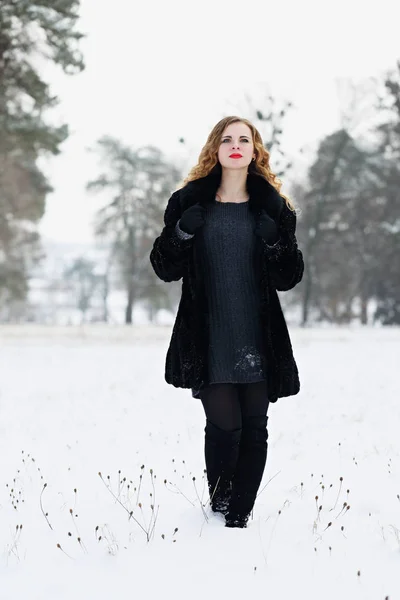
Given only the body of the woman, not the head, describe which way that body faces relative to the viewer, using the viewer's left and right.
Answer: facing the viewer

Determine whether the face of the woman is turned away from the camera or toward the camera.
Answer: toward the camera
